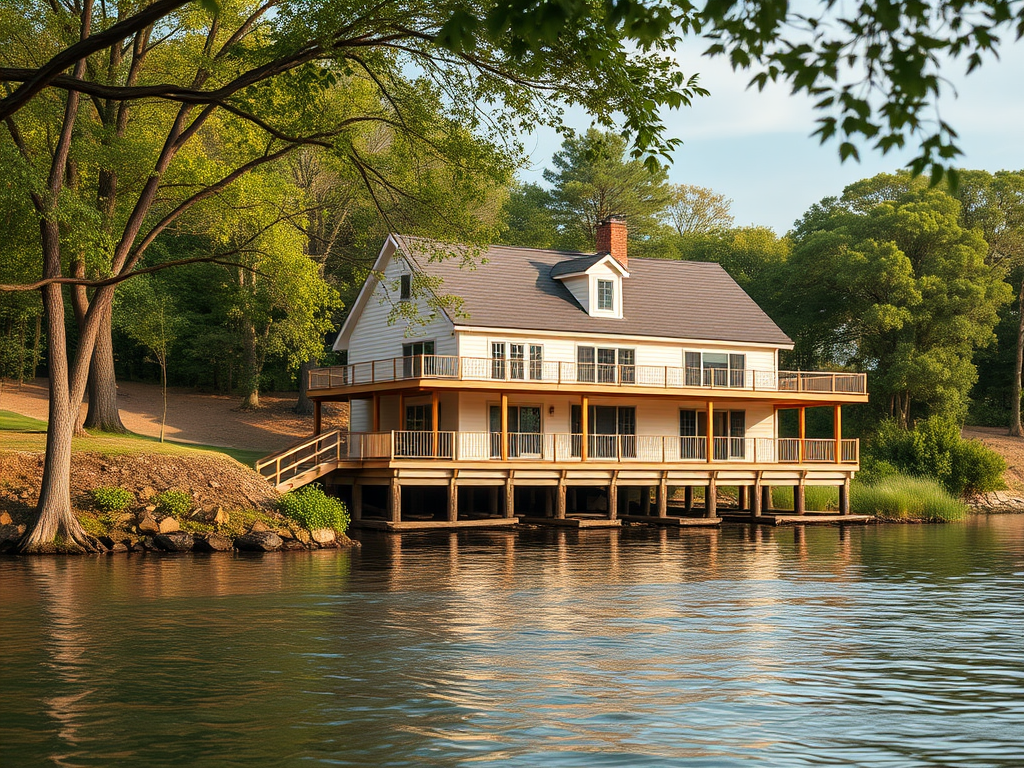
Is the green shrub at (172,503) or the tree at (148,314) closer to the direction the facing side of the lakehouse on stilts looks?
the green shrub

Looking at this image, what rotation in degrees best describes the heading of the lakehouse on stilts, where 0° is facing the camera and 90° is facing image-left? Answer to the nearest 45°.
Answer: approximately 315°

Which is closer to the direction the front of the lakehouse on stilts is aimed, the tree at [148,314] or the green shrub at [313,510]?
the green shrub

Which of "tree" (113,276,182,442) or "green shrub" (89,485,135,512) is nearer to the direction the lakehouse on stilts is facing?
the green shrub

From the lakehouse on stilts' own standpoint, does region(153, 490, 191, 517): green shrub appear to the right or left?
on its right

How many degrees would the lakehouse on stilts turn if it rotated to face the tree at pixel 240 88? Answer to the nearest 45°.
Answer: approximately 45° to its right

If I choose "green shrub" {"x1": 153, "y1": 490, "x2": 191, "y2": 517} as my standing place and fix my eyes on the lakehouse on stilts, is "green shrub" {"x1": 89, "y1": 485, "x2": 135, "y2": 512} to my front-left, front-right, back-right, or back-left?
back-left
